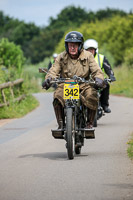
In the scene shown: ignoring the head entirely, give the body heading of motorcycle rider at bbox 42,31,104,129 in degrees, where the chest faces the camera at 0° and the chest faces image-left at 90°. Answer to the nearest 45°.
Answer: approximately 0°

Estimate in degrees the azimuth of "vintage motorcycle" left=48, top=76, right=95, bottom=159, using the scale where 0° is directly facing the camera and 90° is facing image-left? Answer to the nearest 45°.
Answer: approximately 0°
